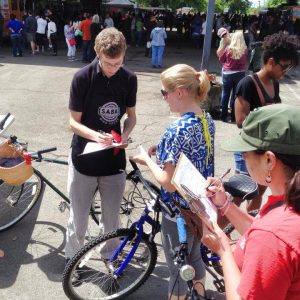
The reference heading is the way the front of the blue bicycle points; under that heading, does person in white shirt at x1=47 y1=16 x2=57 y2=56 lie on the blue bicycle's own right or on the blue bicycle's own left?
on the blue bicycle's own right

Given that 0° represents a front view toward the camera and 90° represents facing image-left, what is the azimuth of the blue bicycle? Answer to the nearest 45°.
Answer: approximately 45°

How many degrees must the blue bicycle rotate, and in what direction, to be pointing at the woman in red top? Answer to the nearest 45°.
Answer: approximately 90° to its left

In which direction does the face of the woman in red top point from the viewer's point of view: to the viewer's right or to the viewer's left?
to the viewer's left
